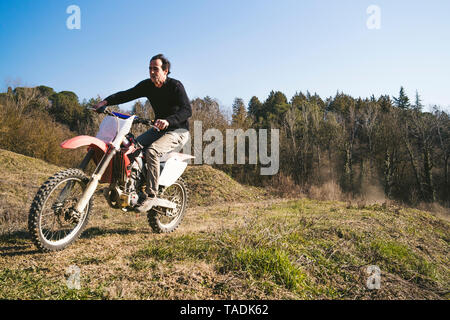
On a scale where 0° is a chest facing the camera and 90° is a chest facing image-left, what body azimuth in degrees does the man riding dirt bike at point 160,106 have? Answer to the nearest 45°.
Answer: approximately 45°

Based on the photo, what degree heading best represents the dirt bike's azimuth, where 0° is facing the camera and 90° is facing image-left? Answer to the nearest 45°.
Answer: approximately 45°
